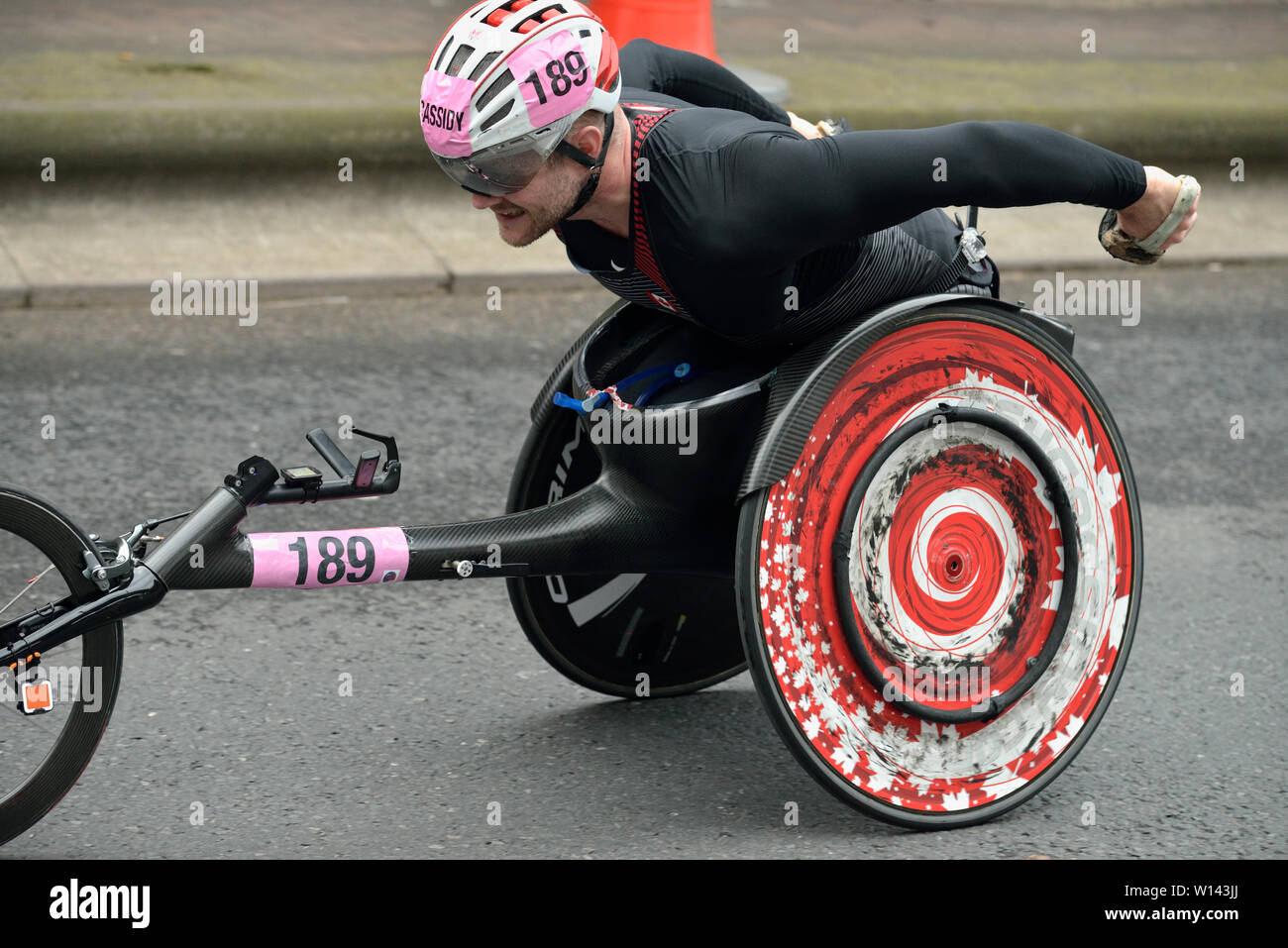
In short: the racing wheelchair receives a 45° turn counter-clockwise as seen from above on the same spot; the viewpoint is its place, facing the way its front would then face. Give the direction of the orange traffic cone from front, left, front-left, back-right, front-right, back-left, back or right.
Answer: back

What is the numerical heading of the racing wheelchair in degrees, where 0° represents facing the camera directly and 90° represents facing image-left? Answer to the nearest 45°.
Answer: approximately 45°
